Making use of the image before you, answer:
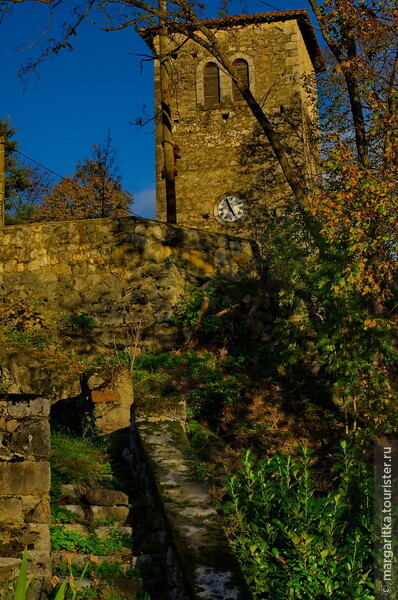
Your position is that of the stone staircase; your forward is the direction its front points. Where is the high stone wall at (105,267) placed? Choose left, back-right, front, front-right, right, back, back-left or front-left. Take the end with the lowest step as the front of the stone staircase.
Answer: back

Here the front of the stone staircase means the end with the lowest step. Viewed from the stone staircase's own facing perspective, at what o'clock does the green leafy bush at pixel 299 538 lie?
The green leafy bush is roughly at 10 o'clock from the stone staircase.

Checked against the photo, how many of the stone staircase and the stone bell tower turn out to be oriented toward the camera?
2

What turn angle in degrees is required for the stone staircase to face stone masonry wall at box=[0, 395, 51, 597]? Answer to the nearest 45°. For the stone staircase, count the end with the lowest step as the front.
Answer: approximately 45° to its right

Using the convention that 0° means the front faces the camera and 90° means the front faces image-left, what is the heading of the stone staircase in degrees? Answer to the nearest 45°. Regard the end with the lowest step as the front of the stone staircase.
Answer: approximately 0°

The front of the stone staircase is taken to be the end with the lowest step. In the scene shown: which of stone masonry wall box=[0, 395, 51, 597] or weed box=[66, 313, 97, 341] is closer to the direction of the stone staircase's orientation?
the stone masonry wall

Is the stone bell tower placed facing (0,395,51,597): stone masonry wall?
yes

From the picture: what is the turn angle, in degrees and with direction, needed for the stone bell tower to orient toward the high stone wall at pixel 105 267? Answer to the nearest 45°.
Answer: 0° — it already faces it
